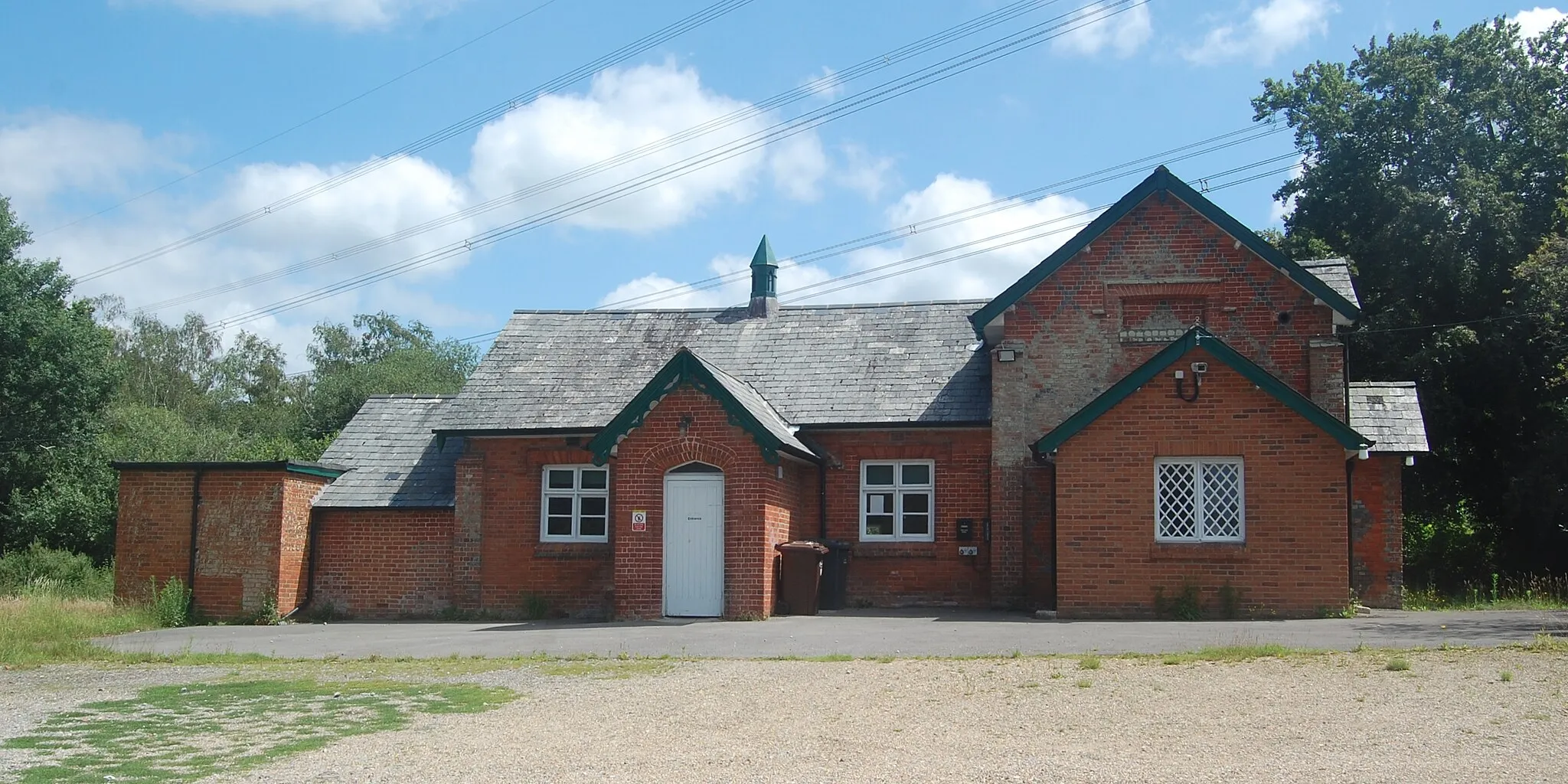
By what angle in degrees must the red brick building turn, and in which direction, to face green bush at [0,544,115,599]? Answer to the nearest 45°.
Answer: approximately 135° to its right

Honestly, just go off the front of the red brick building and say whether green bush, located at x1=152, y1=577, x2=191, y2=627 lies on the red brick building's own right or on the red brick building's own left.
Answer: on the red brick building's own right

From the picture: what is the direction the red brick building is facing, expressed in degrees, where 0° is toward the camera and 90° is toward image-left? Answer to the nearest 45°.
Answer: approximately 0°

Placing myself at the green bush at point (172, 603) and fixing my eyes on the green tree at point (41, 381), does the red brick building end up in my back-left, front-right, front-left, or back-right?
back-right

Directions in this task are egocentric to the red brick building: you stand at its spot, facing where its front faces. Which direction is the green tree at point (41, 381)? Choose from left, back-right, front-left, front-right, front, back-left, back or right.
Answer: back-right
